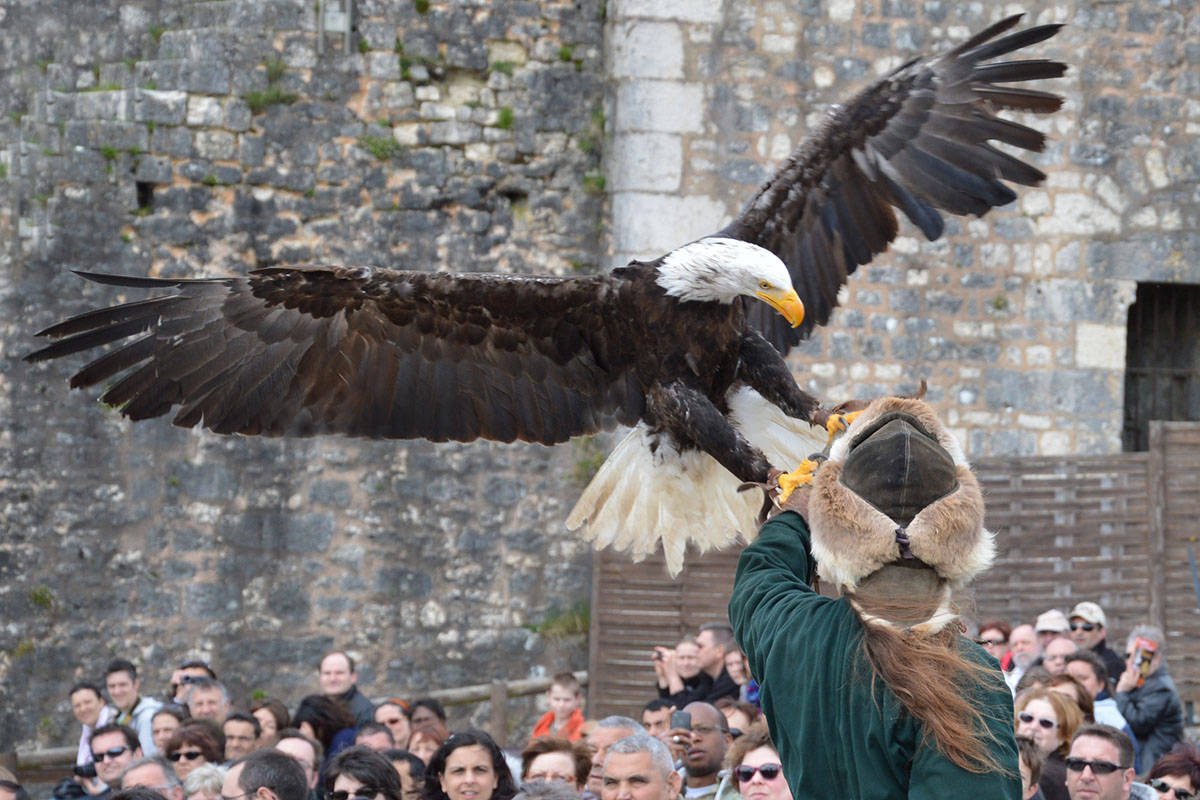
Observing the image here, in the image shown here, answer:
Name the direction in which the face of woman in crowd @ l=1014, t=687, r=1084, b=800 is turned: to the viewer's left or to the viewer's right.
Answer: to the viewer's left

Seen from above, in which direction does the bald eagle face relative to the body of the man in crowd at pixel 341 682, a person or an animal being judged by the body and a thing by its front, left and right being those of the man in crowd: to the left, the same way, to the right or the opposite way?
to the left

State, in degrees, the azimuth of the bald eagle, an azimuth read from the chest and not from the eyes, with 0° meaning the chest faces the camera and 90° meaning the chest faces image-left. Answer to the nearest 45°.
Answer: approximately 315°

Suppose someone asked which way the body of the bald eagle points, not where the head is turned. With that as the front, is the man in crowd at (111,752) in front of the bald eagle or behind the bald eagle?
behind

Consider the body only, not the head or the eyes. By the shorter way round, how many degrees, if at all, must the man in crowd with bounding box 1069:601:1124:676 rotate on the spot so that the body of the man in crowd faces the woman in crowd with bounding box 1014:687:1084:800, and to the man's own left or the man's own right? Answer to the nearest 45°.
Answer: approximately 45° to the man's own left

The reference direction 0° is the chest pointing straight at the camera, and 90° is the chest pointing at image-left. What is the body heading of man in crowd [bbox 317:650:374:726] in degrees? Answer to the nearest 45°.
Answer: approximately 45°

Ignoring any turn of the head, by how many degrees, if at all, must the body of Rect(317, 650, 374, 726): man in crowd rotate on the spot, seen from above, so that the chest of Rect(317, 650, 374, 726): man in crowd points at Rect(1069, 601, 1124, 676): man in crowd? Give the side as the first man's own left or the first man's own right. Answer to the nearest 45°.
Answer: approximately 135° to the first man's own left

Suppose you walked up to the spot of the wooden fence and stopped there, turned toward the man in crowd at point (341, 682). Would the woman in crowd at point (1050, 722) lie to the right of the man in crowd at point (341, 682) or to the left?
left
